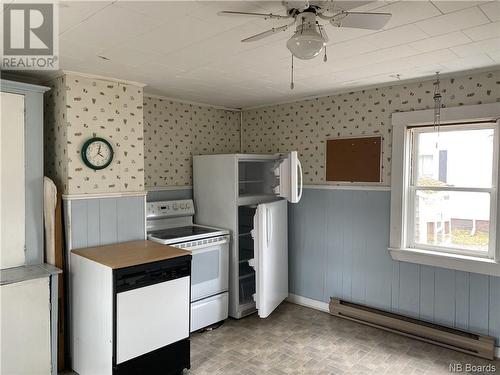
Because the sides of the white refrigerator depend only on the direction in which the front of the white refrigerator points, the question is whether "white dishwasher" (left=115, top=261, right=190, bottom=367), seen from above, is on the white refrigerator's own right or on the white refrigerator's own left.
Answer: on the white refrigerator's own right

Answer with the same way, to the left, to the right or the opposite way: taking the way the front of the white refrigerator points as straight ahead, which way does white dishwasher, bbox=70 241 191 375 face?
the same way

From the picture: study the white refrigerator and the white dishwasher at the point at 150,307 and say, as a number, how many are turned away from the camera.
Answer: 0

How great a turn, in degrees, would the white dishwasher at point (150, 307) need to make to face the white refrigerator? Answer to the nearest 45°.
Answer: approximately 90° to its left

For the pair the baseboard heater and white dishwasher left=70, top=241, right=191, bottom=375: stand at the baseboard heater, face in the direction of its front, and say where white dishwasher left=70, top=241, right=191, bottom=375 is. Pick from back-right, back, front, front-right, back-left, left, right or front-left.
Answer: front

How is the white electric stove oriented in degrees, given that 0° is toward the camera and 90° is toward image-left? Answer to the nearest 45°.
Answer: approximately 315°

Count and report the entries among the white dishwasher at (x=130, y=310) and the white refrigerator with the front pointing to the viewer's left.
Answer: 0

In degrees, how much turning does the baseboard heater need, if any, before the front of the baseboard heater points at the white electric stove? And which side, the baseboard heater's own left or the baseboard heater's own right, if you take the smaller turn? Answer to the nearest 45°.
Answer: approximately 45° to the baseboard heater's own right

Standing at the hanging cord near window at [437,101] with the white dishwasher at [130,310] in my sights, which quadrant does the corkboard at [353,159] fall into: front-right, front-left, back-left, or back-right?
front-right

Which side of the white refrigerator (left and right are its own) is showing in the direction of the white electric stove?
right

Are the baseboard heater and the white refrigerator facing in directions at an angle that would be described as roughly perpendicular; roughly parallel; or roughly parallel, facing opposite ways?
roughly perpendicular

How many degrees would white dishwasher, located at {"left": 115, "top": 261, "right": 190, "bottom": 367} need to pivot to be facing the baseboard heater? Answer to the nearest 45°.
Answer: approximately 45° to its left

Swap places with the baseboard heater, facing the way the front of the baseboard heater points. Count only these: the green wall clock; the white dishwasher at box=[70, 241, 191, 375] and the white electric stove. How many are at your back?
0

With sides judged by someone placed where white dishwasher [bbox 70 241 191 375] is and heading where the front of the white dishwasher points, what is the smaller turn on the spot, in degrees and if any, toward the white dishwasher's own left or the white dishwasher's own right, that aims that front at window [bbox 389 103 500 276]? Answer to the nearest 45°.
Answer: approximately 45° to the white dishwasher's own left
